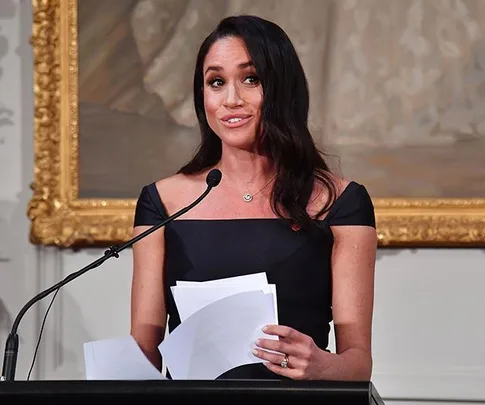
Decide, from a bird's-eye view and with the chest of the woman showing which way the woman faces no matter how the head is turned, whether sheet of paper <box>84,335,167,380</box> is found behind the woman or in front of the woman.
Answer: in front

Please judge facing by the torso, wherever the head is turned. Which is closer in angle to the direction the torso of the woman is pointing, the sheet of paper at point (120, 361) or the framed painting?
the sheet of paper

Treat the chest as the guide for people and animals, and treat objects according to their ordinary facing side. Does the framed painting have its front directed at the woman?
yes

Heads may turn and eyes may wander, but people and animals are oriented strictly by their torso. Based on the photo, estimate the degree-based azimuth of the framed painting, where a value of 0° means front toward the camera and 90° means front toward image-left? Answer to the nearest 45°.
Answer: approximately 0°

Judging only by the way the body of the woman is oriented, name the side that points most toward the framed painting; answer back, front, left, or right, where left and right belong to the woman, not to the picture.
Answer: back

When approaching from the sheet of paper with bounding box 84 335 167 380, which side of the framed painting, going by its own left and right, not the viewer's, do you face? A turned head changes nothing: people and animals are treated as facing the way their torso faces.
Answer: front

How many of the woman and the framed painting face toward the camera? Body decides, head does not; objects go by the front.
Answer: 2

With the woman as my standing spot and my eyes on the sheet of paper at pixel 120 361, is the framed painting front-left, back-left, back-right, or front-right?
back-right
